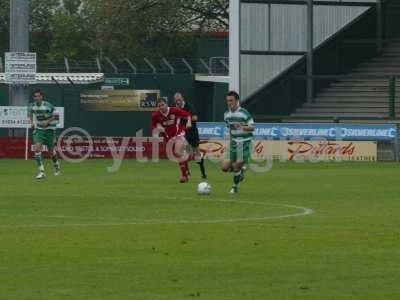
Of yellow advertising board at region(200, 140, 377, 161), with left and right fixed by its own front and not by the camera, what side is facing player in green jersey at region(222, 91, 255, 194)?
front

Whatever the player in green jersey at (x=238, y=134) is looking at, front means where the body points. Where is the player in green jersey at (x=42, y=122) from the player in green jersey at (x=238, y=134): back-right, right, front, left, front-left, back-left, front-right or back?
right

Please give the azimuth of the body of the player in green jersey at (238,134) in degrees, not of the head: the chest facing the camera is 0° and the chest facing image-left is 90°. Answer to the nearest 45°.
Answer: approximately 45°

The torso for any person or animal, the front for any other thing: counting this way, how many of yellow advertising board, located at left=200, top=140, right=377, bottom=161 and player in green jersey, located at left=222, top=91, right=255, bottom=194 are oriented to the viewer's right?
0

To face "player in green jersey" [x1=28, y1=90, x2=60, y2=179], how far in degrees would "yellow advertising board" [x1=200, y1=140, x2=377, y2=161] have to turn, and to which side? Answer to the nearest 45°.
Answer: approximately 45° to its right

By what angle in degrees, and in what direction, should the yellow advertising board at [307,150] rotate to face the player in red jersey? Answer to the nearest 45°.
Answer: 0° — it already faces them

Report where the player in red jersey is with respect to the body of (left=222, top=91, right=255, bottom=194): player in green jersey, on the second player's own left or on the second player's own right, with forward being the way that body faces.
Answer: on the second player's own right
